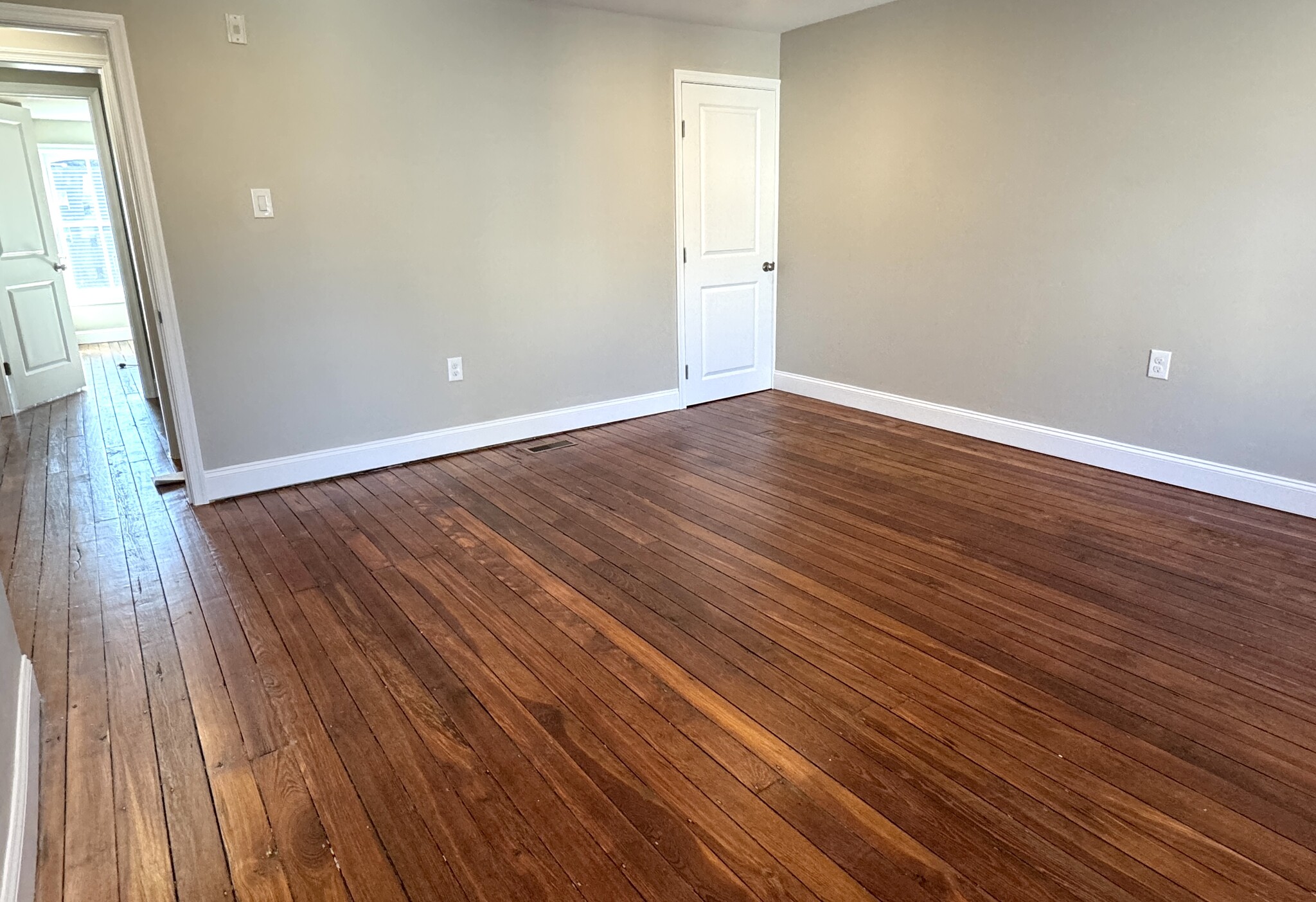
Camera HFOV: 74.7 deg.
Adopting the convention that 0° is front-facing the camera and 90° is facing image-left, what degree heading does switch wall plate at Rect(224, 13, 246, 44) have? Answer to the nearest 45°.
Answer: approximately 0°

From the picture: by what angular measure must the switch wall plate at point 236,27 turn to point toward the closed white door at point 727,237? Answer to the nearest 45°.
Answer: approximately 90° to its left

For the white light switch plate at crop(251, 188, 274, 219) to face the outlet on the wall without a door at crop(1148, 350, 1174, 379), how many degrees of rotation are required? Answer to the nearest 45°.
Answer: approximately 45° to its left

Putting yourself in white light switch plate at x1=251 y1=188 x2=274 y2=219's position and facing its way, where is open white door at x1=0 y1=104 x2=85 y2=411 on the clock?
The open white door is roughly at 5 o'clock from the white light switch plate.

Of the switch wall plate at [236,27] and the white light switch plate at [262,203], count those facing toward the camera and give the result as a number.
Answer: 2

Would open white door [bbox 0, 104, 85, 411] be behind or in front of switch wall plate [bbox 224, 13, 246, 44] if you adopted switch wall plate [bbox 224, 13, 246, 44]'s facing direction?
behind
